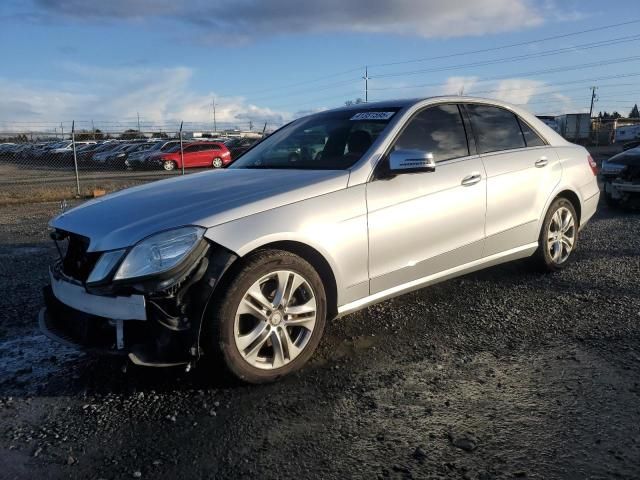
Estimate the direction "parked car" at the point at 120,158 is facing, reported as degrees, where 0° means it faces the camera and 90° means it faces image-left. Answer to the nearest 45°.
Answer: approximately 45°

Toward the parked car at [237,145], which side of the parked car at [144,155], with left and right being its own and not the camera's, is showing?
back

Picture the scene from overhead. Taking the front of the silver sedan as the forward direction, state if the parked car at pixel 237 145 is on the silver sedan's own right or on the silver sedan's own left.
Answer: on the silver sedan's own right

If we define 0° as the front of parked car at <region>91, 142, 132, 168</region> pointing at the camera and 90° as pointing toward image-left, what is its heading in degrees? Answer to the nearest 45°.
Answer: approximately 45°

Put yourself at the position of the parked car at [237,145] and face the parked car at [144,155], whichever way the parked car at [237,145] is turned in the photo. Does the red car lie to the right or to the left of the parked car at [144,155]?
left

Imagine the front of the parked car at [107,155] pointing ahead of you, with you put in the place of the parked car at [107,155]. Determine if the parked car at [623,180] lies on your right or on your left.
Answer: on your left

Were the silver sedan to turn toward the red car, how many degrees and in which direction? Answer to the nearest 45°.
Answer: approximately 135° to its right
